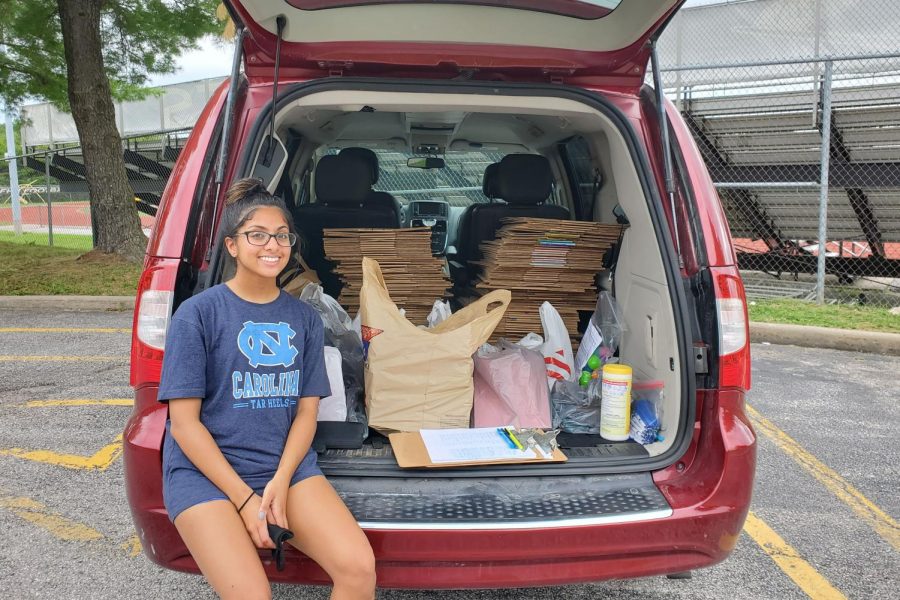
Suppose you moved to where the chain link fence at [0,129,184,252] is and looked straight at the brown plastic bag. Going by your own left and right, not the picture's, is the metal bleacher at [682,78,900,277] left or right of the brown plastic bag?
left

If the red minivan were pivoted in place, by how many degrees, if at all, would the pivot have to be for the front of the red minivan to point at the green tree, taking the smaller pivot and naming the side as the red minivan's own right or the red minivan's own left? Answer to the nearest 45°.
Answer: approximately 45° to the red minivan's own left

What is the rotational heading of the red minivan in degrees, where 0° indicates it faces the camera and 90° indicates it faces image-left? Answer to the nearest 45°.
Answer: approximately 180°

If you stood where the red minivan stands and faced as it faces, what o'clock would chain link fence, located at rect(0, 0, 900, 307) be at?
The chain link fence is roughly at 1 o'clock from the red minivan.

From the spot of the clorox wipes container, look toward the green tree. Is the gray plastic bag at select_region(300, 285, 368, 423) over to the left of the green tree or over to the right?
left

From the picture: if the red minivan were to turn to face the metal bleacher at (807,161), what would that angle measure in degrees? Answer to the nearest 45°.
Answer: approximately 45° to its right

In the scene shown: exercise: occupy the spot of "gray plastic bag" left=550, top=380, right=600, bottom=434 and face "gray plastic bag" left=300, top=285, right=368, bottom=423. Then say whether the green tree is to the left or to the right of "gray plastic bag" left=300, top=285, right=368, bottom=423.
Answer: right

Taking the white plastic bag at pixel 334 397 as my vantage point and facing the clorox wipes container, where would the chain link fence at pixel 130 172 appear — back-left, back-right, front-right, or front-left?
back-left

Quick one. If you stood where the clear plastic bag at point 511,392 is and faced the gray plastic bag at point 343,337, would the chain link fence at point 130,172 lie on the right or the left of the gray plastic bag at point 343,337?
right
